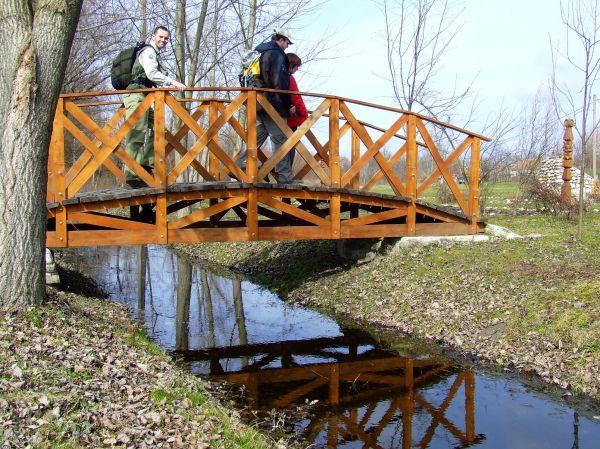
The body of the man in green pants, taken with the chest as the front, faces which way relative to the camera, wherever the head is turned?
to the viewer's right

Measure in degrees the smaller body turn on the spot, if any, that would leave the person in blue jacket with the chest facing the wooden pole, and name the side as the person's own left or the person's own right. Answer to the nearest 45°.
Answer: approximately 45° to the person's own left

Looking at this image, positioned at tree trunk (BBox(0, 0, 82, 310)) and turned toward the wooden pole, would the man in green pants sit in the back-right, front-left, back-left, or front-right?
front-left

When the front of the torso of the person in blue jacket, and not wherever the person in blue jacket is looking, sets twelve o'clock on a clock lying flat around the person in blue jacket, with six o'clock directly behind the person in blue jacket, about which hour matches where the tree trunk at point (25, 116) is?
The tree trunk is roughly at 4 o'clock from the person in blue jacket.

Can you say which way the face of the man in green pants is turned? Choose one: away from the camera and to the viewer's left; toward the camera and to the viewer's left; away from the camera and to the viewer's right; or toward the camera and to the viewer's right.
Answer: toward the camera and to the viewer's right

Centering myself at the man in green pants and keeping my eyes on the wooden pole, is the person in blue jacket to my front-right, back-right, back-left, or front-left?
front-right

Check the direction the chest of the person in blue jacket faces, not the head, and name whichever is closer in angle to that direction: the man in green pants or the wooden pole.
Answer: the wooden pole

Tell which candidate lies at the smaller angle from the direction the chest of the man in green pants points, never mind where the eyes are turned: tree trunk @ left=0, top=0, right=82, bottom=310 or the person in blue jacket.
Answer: the person in blue jacket

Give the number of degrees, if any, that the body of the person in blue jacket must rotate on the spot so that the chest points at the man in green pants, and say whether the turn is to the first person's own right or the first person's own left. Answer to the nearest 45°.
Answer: approximately 180°

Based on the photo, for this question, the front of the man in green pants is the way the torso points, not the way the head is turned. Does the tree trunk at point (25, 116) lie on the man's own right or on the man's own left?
on the man's own right

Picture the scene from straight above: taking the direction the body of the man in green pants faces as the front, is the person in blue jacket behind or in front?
in front

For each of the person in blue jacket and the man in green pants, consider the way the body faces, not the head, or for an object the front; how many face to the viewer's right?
2

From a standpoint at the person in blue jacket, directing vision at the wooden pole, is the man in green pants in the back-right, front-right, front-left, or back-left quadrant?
back-left

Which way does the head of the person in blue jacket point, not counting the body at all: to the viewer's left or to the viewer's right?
to the viewer's right

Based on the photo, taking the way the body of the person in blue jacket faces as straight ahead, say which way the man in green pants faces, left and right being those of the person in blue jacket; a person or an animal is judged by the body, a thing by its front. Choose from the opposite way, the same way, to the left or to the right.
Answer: the same way

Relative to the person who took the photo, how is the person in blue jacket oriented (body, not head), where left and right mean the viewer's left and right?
facing to the right of the viewer
